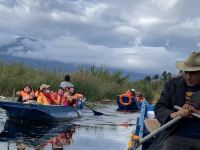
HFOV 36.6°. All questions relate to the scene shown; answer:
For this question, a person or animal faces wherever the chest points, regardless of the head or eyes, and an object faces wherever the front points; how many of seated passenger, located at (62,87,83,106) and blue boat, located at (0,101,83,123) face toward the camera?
1

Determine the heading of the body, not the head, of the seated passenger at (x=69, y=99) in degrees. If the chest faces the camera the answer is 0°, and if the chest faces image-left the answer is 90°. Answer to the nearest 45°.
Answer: approximately 0°

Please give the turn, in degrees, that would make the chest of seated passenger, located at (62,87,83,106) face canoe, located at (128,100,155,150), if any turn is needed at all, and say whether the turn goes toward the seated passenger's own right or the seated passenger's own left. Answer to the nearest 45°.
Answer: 0° — they already face it

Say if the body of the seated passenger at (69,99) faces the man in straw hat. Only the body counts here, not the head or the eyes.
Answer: yes
